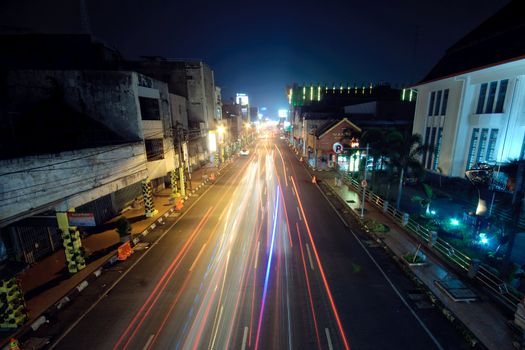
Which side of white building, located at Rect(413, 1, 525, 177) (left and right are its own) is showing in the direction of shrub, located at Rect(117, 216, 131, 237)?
front

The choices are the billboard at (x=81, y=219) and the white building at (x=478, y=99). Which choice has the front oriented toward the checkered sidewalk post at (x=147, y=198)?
the white building

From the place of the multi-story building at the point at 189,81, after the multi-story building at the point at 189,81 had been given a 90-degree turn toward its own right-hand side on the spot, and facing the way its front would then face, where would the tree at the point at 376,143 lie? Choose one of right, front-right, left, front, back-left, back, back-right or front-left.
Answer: left

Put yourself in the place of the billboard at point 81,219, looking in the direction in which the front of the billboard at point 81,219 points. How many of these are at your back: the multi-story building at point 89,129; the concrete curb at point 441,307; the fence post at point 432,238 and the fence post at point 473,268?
1

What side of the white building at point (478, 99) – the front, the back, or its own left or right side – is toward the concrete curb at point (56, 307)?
front

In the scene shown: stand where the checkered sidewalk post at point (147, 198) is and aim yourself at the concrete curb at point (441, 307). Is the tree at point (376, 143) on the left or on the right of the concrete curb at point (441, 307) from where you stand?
left

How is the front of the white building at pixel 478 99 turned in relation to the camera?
facing the viewer and to the left of the viewer

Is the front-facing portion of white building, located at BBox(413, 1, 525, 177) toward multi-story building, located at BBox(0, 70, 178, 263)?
yes

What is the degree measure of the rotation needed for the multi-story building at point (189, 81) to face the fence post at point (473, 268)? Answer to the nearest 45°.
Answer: approximately 45° to its right

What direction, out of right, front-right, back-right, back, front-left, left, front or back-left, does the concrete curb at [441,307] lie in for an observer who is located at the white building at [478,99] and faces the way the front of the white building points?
front-left

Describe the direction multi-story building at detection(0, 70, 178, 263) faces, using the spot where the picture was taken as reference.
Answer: facing the viewer and to the right of the viewer
